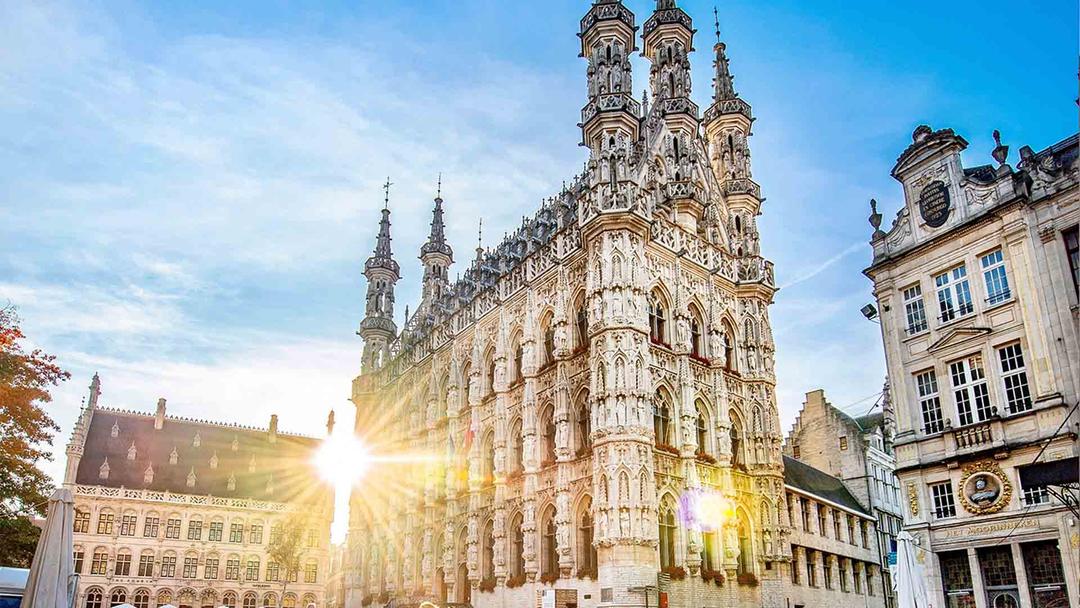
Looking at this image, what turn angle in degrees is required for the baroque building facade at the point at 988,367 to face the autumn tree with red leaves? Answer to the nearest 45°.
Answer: approximately 45° to its right

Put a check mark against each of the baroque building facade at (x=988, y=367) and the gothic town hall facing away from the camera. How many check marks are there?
0

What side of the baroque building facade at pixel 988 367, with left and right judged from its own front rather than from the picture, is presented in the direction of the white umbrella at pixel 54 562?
front

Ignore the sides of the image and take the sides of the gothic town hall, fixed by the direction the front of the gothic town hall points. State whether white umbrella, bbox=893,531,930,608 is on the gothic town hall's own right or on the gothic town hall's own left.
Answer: on the gothic town hall's own left

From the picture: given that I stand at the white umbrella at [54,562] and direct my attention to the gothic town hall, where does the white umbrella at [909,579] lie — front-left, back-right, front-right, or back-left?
front-right

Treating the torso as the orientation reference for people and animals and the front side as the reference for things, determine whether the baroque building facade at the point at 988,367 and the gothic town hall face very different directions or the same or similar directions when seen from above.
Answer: same or similar directions

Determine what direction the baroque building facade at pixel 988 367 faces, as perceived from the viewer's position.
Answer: facing the viewer and to the left of the viewer

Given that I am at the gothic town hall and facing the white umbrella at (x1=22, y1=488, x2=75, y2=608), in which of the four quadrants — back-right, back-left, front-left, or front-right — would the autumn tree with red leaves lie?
front-right

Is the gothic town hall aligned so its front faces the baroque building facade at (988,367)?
no

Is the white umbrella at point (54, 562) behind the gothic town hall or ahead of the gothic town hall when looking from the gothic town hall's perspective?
ahead
